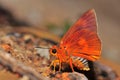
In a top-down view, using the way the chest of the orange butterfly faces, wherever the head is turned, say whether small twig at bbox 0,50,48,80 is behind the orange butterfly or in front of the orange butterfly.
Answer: in front

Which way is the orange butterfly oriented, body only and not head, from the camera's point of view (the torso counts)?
to the viewer's left
